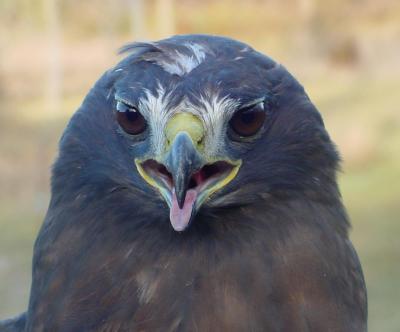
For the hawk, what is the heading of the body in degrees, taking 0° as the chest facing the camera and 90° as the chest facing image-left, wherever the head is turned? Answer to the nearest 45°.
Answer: approximately 0°
